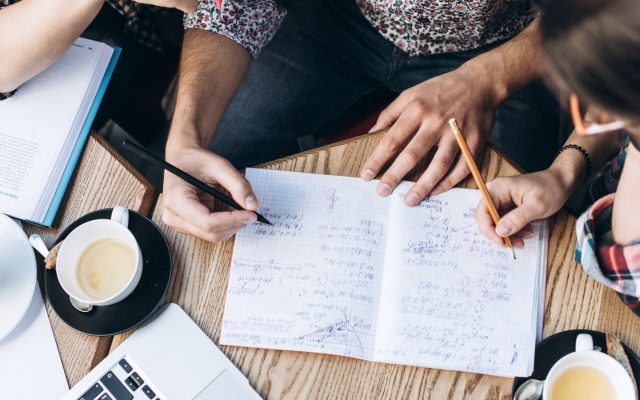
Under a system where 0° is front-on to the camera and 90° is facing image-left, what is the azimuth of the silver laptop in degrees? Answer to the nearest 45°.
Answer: approximately 225°

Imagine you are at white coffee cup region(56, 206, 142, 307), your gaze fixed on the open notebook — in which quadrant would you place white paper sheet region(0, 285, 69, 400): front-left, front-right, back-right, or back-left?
back-right
